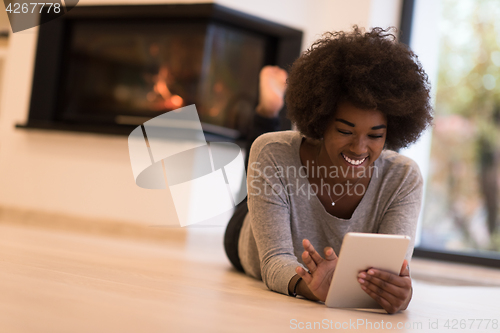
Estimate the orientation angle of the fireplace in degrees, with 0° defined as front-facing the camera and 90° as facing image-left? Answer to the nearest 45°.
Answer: approximately 0°
